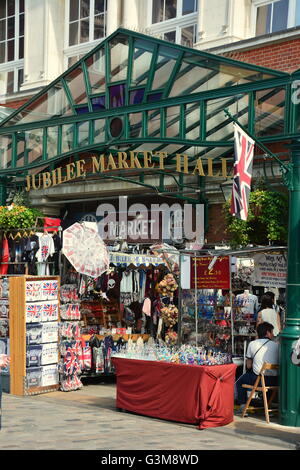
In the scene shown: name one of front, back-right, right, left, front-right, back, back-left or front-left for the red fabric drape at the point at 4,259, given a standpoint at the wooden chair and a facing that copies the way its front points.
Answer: front

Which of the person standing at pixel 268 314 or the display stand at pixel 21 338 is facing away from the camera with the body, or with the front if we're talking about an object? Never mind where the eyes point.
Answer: the person standing

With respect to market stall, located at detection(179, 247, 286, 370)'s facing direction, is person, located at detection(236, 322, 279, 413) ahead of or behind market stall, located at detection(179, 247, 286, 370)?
ahead

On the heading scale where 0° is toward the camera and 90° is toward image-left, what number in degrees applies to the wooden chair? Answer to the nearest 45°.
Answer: approximately 135°

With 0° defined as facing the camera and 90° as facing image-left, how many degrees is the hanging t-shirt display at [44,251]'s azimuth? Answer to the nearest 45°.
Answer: approximately 0°

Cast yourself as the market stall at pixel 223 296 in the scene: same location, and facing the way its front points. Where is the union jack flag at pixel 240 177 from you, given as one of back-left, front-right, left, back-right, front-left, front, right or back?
front

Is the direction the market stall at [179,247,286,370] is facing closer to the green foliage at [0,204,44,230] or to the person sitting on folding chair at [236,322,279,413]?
the person sitting on folding chair

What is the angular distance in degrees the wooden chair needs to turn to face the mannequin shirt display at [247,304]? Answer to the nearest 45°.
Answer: approximately 45° to its right

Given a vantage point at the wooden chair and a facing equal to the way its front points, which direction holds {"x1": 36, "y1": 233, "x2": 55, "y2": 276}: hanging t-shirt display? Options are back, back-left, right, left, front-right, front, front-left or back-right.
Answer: front
